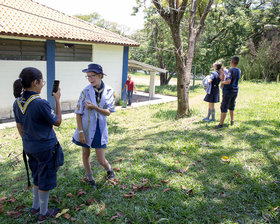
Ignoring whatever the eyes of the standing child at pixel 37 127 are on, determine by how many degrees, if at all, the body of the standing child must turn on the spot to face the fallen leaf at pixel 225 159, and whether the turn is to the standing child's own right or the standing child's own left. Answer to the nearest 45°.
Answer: approximately 45° to the standing child's own right

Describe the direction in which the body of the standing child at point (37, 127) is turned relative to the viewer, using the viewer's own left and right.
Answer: facing away from the viewer and to the right of the viewer

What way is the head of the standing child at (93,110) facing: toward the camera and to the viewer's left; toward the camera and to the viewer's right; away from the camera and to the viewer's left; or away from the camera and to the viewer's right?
toward the camera and to the viewer's left

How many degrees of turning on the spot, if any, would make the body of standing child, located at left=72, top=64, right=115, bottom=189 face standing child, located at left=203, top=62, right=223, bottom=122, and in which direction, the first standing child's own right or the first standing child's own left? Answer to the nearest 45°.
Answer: approximately 135° to the first standing child's own left

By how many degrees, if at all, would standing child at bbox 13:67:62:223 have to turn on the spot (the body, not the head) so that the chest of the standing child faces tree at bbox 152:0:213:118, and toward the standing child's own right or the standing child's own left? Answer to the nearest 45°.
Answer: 0° — they already face it

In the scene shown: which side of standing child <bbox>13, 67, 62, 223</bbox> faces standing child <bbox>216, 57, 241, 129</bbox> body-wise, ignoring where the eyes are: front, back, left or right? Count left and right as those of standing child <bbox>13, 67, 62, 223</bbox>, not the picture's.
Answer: front

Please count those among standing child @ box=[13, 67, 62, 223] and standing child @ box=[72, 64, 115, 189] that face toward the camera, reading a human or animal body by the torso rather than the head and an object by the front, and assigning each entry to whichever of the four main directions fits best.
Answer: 1

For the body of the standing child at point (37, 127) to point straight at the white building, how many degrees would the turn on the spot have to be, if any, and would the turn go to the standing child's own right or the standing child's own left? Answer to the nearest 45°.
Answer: approximately 45° to the standing child's own left
